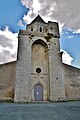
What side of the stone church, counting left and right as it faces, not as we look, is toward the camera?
front
